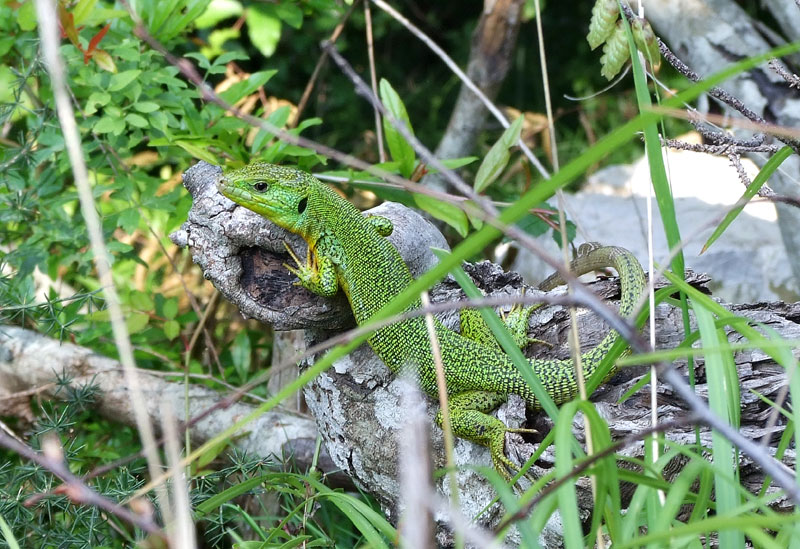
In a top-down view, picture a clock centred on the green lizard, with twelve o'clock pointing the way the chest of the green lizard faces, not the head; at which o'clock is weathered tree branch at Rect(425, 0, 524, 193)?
The weathered tree branch is roughly at 3 o'clock from the green lizard.

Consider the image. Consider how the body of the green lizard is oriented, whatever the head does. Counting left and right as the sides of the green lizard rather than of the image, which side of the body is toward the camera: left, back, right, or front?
left

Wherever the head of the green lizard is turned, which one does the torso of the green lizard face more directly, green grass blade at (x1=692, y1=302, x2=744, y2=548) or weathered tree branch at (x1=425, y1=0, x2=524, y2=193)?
the weathered tree branch

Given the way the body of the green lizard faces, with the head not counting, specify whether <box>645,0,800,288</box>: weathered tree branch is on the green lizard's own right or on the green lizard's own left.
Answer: on the green lizard's own right

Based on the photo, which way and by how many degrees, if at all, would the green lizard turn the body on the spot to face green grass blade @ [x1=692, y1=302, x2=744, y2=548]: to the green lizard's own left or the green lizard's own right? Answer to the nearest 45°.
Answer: approximately 135° to the green lizard's own left
